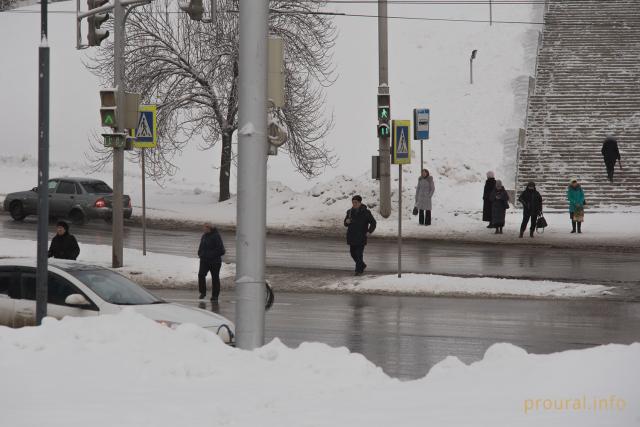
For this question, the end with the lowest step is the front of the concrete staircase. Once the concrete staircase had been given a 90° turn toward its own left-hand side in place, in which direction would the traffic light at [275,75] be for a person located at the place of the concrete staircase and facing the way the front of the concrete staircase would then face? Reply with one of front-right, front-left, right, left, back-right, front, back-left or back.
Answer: right

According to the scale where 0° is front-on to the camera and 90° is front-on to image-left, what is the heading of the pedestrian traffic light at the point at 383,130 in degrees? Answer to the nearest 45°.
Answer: approximately 0°

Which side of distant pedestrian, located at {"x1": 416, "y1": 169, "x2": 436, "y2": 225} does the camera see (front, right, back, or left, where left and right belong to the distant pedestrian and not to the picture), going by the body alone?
front

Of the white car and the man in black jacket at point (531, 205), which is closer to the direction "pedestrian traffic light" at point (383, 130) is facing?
the white car

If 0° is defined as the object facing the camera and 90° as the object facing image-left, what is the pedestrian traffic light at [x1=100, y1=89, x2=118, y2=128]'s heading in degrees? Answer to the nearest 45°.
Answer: approximately 0°

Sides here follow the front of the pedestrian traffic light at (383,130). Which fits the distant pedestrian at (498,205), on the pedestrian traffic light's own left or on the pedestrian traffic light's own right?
on the pedestrian traffic light's own left

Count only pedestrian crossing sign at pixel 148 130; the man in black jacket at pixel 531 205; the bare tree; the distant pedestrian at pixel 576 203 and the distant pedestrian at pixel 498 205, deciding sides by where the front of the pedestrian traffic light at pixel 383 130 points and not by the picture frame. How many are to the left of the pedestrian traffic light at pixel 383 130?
3

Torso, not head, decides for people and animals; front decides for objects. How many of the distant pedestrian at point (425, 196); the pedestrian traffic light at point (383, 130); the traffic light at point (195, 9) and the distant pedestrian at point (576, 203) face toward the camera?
3

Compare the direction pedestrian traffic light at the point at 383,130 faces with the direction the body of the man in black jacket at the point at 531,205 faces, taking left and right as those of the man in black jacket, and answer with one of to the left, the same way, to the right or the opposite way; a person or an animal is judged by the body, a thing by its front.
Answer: the same way

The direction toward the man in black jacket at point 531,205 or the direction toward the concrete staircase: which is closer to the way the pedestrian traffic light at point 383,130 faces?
the man in black jacket

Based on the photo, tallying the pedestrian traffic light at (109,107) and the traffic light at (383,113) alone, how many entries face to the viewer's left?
0

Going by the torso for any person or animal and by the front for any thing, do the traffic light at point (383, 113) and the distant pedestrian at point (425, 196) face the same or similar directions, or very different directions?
same or similar directions

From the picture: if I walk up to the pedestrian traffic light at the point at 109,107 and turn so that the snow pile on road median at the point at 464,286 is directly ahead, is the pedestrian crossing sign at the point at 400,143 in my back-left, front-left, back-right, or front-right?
front-left
